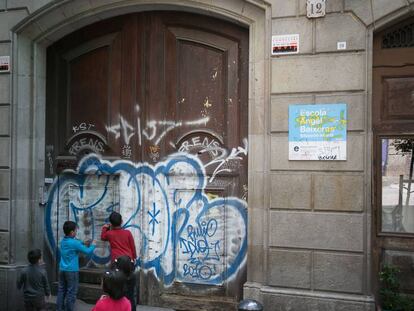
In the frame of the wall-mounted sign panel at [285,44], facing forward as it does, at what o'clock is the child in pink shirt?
The child in pink shirt is roughly at 1 o'clock from the wall-mounted sign panel.

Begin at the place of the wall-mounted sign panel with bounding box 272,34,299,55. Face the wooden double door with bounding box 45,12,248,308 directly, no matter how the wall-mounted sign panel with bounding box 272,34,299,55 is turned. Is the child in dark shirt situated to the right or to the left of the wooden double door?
left

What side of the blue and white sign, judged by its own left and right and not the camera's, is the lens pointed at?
front

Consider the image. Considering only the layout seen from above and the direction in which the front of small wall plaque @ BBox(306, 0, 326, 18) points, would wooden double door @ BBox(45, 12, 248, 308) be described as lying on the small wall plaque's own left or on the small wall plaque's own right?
on the small wall plaque's own right

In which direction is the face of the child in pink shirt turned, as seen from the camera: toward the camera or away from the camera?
away from the camera

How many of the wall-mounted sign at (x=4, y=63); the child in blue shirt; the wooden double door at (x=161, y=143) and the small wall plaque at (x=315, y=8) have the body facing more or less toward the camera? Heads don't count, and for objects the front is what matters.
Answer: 3

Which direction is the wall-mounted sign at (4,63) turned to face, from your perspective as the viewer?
facing the viewer

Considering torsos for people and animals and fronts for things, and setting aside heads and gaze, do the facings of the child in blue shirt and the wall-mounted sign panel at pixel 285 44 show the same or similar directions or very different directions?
very different directions

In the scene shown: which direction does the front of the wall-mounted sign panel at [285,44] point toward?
toward the camera

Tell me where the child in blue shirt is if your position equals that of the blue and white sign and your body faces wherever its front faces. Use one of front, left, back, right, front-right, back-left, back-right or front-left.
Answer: right

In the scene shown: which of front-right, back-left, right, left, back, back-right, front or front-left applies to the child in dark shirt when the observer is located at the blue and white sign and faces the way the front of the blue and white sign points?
right

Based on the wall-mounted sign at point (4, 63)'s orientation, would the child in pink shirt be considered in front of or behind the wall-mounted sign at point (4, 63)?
in front
